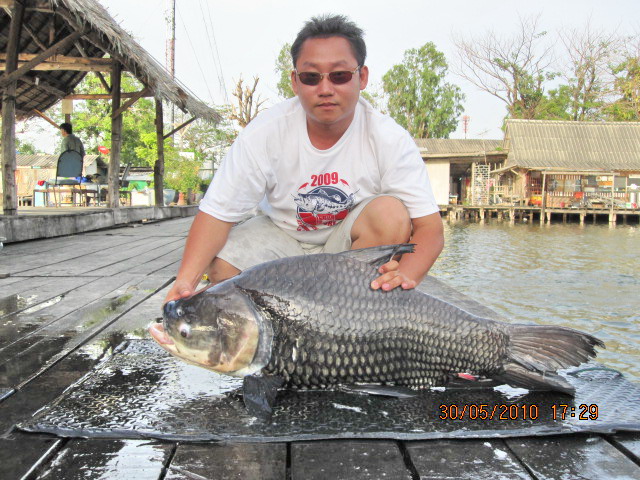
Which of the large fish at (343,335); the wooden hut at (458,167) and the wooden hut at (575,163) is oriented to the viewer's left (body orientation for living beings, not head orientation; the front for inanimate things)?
the large fish

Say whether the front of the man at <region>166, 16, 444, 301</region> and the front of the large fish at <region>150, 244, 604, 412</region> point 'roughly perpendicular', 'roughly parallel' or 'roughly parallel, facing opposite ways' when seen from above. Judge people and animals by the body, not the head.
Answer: roughly perpendicular

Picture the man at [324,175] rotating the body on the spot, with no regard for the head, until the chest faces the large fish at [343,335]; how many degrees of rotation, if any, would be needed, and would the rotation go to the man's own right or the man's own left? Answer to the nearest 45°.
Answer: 0° — they already face it

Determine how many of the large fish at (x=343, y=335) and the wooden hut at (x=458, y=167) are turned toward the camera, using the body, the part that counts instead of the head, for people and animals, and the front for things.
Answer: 1

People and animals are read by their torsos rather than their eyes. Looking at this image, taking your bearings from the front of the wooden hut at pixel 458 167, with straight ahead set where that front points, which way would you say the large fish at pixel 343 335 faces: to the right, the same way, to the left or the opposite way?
to the right

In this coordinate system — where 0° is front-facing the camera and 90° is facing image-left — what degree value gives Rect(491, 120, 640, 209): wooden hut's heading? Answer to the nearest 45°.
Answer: approximately 0°

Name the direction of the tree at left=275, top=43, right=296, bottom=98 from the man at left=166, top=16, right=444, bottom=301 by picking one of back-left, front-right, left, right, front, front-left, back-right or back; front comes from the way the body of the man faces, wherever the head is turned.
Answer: back

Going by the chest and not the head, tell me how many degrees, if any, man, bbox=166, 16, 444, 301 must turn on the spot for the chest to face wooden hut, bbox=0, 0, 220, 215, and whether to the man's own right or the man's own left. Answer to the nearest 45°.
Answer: approximately 135° to the man's own right

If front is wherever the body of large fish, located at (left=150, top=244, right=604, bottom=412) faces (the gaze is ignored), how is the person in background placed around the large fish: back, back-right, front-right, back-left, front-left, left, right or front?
front-right

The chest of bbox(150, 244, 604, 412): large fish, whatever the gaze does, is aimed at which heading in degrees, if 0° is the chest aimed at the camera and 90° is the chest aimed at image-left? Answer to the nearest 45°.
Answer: approximately 90°
